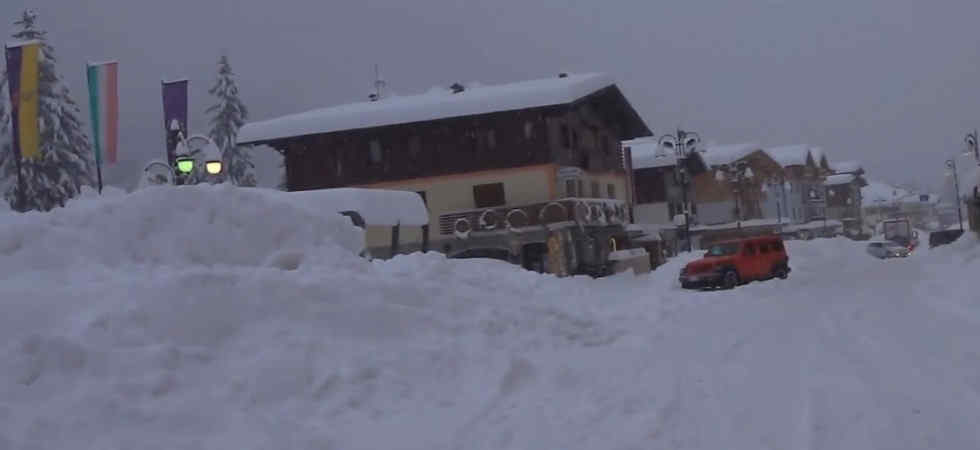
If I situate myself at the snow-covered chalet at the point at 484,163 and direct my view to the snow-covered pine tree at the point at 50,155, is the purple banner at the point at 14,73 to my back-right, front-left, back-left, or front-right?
front-left

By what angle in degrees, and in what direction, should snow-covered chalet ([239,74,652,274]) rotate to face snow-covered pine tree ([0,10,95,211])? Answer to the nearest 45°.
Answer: approximately 135° to its right

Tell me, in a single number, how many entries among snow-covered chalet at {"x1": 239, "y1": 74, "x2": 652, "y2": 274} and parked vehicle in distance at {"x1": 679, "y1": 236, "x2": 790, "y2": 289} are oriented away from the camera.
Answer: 0

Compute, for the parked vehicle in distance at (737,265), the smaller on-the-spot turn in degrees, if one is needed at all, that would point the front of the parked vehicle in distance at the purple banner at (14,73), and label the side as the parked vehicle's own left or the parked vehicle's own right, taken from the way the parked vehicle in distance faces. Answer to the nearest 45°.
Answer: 0° — it already faces it

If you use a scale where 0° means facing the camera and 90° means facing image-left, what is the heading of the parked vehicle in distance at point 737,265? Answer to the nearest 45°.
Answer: approximately 45°

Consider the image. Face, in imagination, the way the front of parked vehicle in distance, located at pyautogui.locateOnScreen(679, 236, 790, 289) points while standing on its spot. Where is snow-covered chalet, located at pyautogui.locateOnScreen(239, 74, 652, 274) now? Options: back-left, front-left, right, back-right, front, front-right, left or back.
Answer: right

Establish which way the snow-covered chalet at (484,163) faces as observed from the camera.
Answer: facing the viewer and to the right of the viewer

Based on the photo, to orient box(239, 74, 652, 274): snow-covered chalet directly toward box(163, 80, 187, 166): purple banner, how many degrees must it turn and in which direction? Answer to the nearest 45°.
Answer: approximately 90° to its right

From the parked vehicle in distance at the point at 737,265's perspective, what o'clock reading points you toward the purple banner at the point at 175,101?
The purple banner is roughly at 12 o'clock from the parked vehicle in distance.

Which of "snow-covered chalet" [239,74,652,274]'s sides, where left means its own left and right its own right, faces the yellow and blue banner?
right

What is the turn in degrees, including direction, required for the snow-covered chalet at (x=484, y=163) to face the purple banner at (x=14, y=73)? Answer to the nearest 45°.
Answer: approximately 90° to its right

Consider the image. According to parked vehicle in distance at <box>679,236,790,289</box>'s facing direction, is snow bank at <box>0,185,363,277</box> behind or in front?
in front

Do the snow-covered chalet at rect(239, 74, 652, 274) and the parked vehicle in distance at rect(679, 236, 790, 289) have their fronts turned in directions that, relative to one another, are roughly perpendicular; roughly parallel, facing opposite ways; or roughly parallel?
roughly perpendicular
